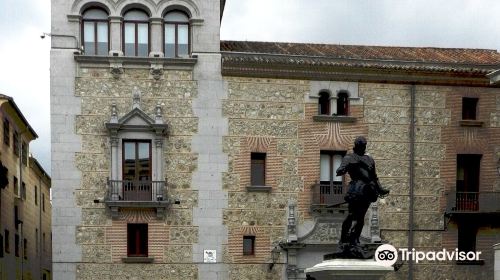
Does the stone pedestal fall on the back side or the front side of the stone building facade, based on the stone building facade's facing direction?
on the front side

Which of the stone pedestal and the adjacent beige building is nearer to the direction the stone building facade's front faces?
the stone pedestal

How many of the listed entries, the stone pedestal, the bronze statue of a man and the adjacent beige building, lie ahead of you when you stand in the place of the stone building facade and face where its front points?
2

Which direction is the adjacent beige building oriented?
to the viewer's right

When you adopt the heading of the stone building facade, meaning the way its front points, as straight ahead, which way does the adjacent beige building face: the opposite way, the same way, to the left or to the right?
to the left

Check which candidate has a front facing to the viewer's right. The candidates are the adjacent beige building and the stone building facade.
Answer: the adjacent beige building

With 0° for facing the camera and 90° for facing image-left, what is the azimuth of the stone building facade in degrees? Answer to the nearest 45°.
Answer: approximately 0°

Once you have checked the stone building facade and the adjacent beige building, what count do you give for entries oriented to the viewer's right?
1

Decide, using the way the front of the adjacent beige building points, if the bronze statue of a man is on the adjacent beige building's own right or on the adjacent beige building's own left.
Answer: on the adjacent beige building's own right
